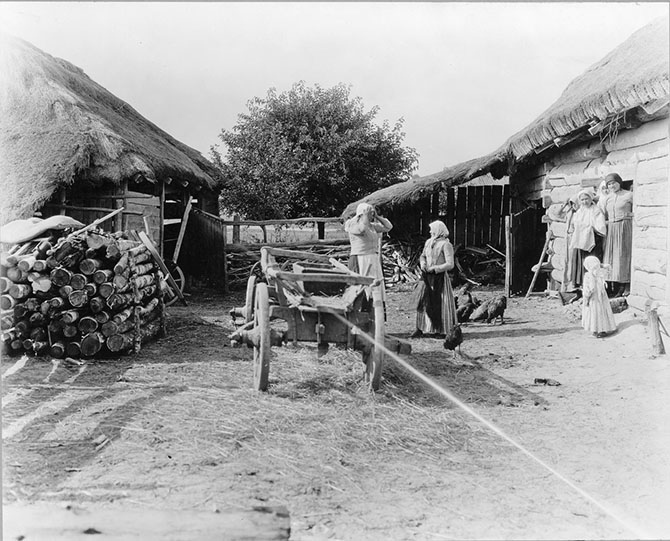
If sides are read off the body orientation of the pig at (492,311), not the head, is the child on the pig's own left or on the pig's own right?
on the pig's own left

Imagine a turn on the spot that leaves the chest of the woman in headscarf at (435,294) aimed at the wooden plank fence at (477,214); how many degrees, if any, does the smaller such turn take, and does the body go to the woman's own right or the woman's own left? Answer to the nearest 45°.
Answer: approximately 135° to the woman's own right

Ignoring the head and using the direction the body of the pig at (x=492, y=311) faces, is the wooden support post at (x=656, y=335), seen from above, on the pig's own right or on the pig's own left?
on the pig's own left

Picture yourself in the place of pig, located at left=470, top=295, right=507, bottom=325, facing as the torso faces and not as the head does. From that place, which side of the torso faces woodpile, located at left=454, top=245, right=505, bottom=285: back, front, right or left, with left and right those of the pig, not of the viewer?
right

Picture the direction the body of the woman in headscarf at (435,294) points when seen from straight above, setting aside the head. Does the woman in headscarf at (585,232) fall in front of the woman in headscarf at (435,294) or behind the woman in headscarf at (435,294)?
behind

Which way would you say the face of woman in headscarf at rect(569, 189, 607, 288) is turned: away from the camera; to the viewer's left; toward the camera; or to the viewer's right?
toward the camera

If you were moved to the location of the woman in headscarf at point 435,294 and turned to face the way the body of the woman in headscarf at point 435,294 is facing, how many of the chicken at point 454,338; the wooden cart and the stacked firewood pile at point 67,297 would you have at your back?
0

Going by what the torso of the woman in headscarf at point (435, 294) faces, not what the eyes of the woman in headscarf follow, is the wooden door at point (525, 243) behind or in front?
behind

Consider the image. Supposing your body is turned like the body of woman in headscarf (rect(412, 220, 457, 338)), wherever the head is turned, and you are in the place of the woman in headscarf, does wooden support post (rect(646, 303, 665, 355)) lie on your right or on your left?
on your left

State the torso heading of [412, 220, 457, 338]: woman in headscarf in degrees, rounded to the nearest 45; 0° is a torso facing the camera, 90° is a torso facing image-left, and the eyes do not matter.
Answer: approximately 45°

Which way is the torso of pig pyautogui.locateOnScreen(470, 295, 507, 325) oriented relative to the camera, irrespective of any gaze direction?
to the viewer's left

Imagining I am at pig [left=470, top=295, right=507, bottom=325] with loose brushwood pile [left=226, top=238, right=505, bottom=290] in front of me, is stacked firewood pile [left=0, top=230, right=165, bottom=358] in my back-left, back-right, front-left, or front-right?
back-left

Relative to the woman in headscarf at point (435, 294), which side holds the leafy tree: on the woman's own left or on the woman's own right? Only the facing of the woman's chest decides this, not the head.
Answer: on the woman's own right
